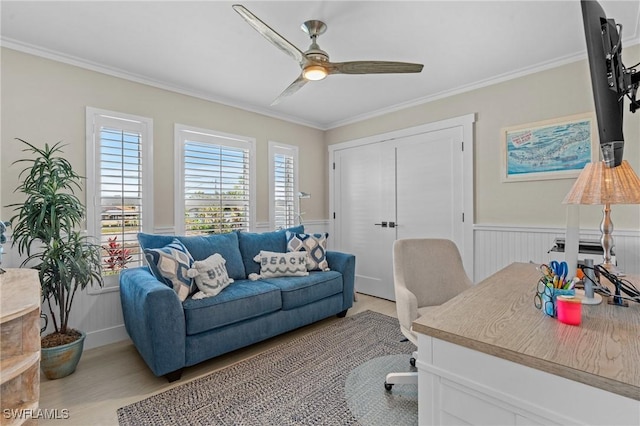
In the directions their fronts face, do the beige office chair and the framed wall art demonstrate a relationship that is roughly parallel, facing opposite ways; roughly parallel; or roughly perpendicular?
roughly perpendicular

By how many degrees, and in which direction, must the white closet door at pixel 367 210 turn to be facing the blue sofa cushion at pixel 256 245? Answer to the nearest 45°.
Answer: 0° — it already faces it

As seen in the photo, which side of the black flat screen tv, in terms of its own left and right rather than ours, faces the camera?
left

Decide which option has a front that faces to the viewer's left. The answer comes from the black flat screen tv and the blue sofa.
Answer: the black flat screen tv

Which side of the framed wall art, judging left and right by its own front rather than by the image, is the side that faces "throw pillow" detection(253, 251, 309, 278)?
front

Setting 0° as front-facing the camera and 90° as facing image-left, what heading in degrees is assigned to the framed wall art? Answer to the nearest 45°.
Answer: approximately 45°

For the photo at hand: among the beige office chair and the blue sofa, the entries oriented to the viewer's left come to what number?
0

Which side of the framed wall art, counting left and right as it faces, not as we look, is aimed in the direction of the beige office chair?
front

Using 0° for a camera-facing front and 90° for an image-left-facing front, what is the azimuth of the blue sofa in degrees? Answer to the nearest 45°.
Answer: approximately 315°

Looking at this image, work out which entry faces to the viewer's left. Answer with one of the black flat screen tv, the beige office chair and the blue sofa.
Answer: the black flat screen tv

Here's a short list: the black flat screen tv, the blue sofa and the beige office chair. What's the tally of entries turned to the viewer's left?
1

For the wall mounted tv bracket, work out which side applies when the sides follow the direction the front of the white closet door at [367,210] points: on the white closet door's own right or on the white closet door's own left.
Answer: on the white closet door's own left

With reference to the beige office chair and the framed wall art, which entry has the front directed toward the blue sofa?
the framed wall art

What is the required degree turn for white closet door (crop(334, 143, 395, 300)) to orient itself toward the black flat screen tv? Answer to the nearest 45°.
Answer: approximately 45° to its left

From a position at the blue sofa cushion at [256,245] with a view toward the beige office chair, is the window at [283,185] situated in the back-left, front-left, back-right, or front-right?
back-left

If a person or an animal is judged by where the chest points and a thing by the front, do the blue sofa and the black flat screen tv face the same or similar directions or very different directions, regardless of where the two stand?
very different directions

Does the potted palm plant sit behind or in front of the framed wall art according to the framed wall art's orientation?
in front
